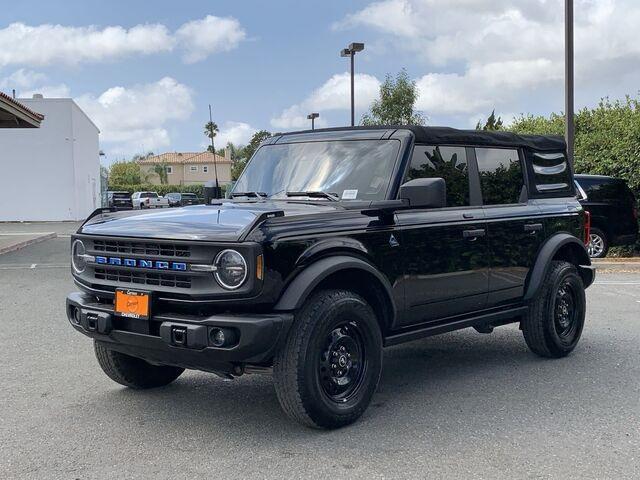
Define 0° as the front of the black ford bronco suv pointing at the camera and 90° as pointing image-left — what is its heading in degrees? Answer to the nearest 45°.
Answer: approximately 45°

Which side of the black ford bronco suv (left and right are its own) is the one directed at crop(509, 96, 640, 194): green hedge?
back

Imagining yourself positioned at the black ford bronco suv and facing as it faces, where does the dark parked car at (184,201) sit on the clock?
The dark parked car is roughly at 4 o'clock from the black ford bronco suv.

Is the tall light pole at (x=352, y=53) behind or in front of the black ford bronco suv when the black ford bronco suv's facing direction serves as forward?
behind

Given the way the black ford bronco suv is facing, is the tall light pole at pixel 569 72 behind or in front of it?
behind

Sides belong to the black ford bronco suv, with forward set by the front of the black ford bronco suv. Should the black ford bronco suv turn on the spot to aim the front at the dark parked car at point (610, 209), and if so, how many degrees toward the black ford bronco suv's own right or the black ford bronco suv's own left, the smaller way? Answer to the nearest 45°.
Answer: approximately 180°

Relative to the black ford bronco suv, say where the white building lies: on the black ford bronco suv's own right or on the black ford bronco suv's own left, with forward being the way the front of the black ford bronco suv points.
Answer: on the black ford bronco suv's own right

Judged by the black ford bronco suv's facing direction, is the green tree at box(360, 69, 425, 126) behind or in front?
behind
